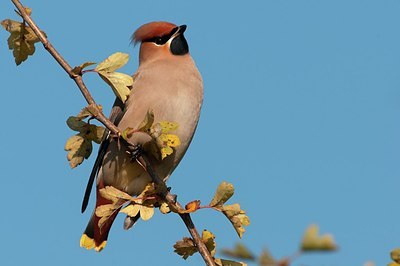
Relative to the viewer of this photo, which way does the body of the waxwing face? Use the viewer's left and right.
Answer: facing the viewer and to the right of the viewer

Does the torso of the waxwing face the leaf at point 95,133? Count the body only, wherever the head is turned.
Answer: no

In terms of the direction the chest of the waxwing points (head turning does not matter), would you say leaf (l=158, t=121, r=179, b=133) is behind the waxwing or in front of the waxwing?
in front

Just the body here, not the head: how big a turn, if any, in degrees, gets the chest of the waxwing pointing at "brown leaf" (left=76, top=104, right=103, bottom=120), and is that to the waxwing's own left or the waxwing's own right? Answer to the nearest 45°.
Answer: approximately 135° to the waxwing's own right

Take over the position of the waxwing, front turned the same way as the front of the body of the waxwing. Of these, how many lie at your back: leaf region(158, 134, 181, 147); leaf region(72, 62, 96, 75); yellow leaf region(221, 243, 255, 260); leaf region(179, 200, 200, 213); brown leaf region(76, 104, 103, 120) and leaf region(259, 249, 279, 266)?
2

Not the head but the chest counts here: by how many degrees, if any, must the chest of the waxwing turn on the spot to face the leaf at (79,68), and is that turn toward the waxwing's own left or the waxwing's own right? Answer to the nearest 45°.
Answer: approximately 135° to the waxwing's own right
